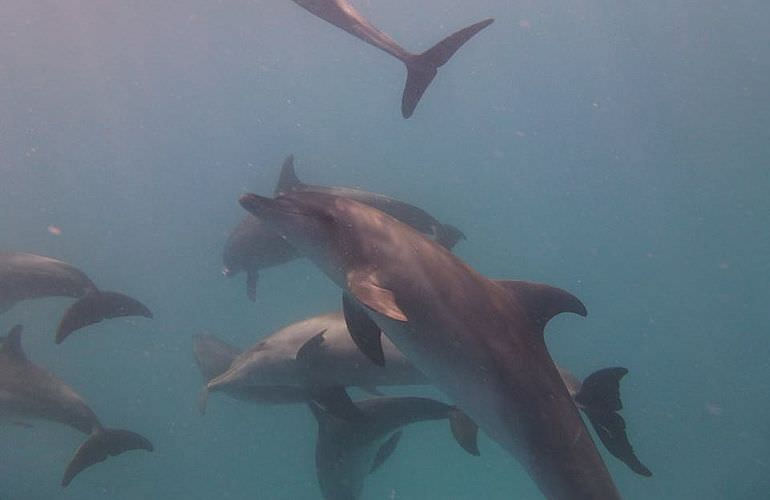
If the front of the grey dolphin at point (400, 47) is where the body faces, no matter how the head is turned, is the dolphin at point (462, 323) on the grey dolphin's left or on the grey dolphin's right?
on the grey dolphin's left

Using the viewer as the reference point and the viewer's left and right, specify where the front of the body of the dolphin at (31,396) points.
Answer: facing to the left of the viewer

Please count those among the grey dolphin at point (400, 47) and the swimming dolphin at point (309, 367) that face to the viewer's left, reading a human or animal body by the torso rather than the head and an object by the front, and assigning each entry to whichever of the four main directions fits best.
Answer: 2

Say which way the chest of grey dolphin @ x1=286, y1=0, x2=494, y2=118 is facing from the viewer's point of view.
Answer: to the viewer's left

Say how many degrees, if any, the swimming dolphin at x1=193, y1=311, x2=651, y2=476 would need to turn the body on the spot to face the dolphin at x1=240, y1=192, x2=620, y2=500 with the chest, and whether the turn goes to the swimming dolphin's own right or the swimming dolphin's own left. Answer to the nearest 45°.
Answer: approximately 90° to the swimming dolphin's own left

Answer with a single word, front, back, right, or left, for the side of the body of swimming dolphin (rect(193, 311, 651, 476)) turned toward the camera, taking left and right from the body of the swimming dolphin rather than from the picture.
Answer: left
